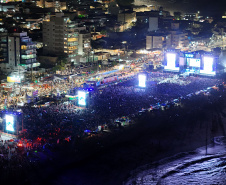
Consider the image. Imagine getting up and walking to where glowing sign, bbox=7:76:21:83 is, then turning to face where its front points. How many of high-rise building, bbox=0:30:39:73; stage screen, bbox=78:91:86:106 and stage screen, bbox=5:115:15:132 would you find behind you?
1

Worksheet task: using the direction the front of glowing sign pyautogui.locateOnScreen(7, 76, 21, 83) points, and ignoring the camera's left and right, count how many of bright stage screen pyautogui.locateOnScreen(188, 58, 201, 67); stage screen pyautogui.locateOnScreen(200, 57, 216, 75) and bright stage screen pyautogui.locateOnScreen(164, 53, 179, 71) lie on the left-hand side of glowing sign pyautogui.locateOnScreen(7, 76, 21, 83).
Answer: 3

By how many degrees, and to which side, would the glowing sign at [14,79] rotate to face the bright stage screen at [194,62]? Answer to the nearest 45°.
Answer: approximately 90° to its left

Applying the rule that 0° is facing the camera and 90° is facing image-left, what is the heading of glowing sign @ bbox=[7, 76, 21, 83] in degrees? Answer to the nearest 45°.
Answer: approximately 0°

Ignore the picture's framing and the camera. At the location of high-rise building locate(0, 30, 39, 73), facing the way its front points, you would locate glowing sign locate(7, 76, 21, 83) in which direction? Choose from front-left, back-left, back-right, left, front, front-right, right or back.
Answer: front-right

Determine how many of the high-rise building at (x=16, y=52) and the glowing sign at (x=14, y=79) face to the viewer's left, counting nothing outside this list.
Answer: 0

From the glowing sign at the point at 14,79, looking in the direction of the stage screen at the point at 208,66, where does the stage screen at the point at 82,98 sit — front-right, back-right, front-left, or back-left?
front-right

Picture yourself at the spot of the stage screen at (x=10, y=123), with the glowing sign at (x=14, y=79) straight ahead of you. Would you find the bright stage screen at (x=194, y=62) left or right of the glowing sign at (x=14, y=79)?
right

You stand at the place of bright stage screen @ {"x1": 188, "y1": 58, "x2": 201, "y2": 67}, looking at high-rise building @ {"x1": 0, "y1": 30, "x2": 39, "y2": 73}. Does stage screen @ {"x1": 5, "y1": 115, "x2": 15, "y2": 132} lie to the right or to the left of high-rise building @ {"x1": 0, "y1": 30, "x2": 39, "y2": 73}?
left

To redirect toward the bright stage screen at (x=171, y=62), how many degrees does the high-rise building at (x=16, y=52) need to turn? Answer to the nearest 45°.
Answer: approximately 45° to its left

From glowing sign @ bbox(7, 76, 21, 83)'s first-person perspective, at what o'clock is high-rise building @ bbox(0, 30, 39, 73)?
The high-rise building is roughly at 6 o'clock from the glowing sign.

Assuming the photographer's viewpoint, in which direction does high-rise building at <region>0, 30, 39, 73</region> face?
facing the viewer and to the right of the viewer

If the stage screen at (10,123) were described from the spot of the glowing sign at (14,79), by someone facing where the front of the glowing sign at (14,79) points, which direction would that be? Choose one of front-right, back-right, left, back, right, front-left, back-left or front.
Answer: front

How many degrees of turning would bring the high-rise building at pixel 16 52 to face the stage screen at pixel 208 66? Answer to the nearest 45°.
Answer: approximately 45° to its left
